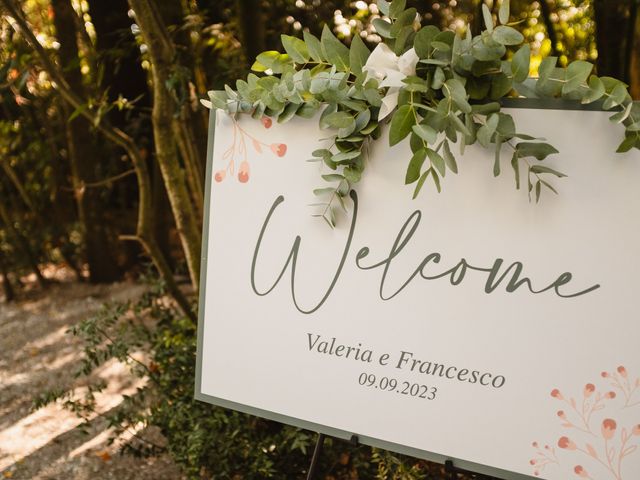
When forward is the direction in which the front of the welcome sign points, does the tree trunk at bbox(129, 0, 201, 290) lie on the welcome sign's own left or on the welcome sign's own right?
on the welcome sign's own right

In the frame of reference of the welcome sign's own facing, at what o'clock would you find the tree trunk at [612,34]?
The tree trunk is roughly at 5 o'clock from the welcome sign.

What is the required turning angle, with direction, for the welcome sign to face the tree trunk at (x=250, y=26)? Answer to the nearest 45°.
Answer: approximately 90° to its right

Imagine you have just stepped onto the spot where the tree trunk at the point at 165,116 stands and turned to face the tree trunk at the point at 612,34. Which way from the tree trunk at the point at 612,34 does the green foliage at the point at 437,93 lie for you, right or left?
right

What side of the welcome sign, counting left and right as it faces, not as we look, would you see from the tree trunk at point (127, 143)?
right

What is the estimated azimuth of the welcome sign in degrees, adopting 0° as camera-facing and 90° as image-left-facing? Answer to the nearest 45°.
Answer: approximately 45°
